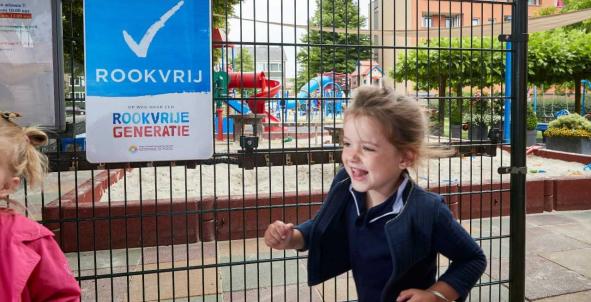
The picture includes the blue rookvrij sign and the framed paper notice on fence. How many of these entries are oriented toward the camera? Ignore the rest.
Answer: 2

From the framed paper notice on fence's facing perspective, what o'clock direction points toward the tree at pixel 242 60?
The tree is roughly at 7 o'clock from the framed paper notice on fence.

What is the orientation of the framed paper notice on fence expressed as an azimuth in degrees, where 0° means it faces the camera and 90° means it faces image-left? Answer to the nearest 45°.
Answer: approximately 0°

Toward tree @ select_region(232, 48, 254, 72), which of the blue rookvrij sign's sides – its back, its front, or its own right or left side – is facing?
back

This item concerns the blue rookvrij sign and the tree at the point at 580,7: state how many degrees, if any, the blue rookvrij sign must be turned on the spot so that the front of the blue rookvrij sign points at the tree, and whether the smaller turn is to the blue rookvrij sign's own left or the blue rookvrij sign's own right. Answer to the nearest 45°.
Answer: approximately 135° to the blue rookvrij sign's own left

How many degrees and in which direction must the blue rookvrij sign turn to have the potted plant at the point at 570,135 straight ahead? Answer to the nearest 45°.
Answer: approximately 135° to its left

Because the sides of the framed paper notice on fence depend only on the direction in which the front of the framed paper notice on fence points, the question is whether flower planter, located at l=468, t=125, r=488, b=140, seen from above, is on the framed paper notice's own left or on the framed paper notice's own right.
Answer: on the framed paper notice's own left

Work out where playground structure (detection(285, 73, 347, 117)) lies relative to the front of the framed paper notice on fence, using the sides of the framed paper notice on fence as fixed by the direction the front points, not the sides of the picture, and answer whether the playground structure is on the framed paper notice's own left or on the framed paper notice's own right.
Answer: on the framed paper notice's own left

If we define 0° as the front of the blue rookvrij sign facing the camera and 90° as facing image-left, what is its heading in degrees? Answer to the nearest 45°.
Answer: approximately 0°
